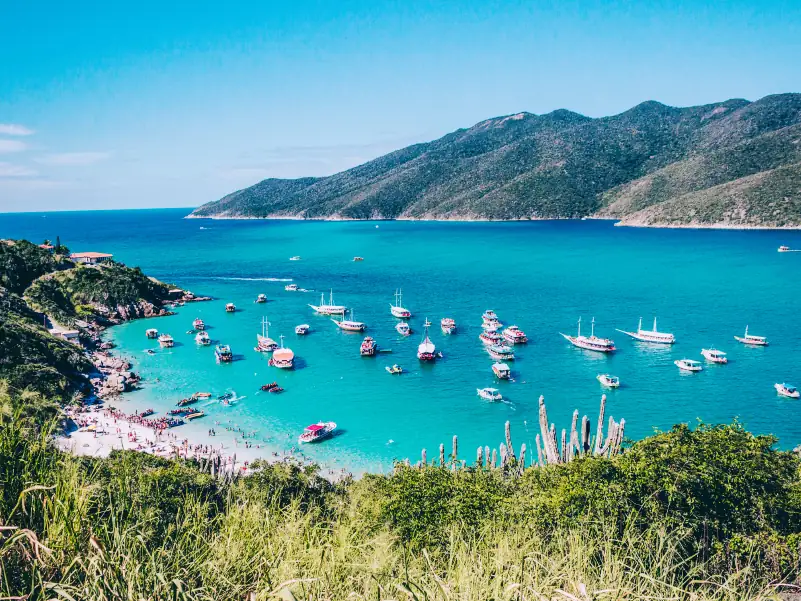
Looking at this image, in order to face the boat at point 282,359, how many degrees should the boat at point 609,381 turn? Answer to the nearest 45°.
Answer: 0° — it already faces it

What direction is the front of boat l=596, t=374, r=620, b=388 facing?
to the viewer's left

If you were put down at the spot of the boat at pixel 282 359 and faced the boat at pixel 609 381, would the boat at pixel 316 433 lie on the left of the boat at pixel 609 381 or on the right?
right

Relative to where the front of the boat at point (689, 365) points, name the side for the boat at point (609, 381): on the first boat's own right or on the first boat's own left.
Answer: on the first boat's own left

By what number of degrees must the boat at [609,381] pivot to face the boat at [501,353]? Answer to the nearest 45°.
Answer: approximately 45° to its right

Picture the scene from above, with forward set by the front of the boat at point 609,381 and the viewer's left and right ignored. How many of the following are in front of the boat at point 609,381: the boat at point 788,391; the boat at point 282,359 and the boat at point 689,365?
1

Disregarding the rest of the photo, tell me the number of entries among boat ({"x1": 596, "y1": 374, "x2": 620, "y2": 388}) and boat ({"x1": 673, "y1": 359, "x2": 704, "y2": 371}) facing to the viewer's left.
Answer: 2

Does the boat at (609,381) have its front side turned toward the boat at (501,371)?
yes

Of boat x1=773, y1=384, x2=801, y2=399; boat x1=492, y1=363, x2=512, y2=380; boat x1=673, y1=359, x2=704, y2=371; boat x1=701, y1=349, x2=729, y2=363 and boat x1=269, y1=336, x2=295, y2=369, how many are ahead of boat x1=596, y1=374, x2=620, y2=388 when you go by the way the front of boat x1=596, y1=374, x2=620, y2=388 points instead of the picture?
2

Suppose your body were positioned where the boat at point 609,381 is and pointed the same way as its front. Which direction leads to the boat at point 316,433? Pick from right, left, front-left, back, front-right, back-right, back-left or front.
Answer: front-left

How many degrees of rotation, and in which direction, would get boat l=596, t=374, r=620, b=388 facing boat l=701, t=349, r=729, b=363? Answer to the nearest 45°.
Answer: approximately 135° to its right

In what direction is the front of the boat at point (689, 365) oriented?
to the viewer's left
